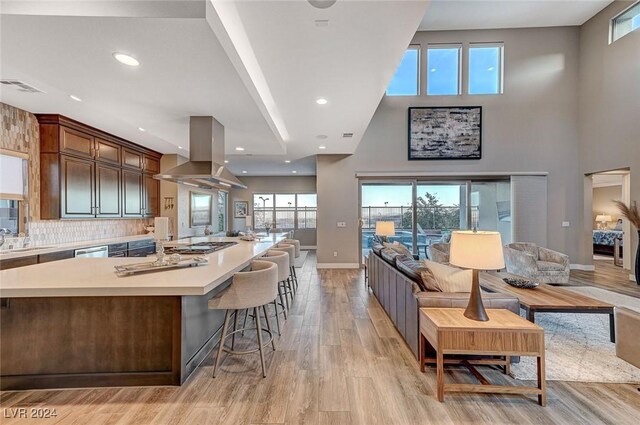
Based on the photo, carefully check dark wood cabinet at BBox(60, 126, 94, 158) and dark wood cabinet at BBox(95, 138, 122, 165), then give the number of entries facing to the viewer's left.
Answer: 0

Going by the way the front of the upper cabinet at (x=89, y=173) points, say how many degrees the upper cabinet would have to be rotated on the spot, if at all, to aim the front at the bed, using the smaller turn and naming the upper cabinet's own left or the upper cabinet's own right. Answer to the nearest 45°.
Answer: approximately 45° to the upper cabinet's own left

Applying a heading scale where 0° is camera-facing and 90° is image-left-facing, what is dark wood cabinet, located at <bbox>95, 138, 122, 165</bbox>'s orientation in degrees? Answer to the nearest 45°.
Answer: approximately 315°

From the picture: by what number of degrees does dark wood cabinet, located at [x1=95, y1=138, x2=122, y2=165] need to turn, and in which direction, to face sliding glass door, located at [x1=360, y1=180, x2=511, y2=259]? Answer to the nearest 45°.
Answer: approximately 45° to its left

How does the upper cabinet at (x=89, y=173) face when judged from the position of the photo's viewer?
facing the viewer and to the right of the viewer

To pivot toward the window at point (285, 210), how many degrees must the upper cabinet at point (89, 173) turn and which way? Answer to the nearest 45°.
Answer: approximately 90° to its left

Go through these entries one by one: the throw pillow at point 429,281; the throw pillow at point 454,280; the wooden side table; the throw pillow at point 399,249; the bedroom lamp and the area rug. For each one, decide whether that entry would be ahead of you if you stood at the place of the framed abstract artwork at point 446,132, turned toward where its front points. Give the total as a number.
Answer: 5

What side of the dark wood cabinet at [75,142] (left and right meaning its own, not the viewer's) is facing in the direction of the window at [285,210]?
left

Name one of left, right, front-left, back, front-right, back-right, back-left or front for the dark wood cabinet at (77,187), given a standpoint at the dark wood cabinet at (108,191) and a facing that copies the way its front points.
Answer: right
